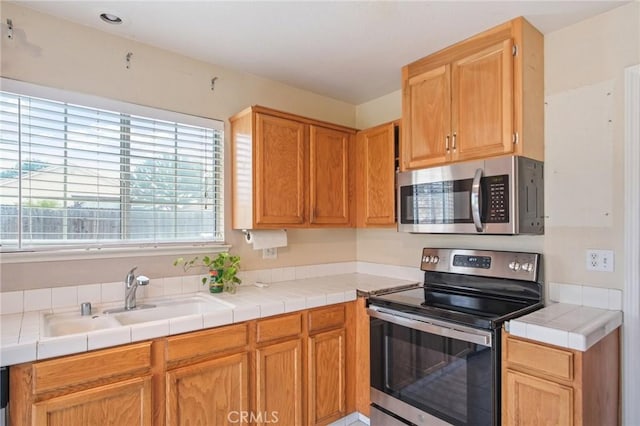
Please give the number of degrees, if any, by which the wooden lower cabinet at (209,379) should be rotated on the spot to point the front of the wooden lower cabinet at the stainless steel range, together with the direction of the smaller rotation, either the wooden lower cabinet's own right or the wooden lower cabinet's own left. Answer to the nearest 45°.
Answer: approximately 45° to the wooden lower cabinet's own left

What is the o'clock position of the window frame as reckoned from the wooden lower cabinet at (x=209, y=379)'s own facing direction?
The window frame is roughly at 6 o'clock from the wooden lower cabinet.

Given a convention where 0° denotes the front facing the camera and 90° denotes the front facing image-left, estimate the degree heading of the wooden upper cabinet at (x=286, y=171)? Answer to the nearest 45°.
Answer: approximately 315°

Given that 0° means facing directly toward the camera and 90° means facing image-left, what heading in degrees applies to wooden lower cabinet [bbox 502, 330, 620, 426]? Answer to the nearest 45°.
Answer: approximately 45°
